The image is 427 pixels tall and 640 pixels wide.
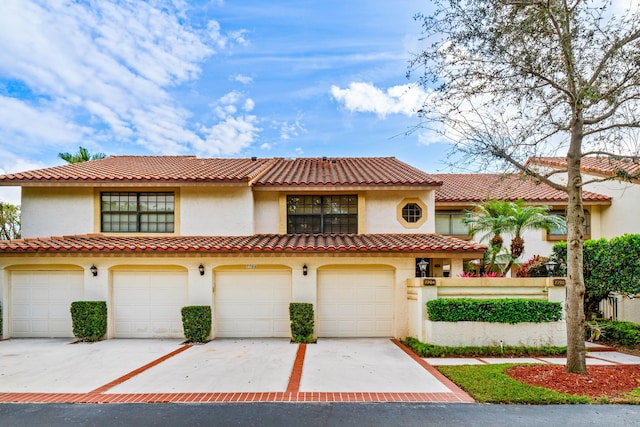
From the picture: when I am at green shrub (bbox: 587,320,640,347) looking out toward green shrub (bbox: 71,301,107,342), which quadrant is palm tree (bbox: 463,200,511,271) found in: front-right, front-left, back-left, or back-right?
front-right

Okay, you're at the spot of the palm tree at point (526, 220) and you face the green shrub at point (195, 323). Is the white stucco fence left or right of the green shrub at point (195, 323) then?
left

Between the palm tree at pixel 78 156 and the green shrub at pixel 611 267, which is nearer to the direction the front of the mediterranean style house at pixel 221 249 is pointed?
the green shrub

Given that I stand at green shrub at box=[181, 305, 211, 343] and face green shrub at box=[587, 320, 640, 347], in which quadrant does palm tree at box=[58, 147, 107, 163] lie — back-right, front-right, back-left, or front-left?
back-left

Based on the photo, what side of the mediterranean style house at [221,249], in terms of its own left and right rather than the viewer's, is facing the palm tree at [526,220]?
left

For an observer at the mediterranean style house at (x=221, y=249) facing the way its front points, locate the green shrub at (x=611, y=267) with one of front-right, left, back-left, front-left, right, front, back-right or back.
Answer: left

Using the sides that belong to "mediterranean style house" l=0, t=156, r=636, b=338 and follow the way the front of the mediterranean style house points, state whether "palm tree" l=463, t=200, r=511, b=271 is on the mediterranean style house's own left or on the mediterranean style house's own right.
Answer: on the mediterranean style house's own left

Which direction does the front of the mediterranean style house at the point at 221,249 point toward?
toward the camera
